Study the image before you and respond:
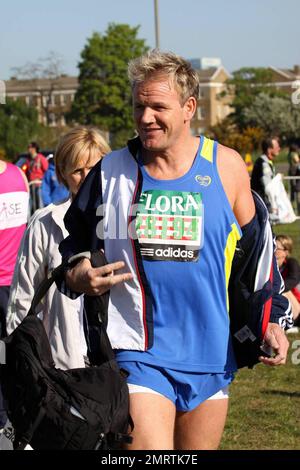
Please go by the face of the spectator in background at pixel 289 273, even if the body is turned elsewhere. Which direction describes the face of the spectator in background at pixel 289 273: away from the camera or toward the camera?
toward the camera

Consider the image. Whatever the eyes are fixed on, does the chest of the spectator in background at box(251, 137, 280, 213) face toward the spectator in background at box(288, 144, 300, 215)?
no

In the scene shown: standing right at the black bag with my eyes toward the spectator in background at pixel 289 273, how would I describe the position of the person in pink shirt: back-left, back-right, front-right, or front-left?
front-left

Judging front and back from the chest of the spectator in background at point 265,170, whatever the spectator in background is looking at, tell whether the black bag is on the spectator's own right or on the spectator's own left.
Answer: on the spectator's own right

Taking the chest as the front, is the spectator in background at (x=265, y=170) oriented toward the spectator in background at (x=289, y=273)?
no
